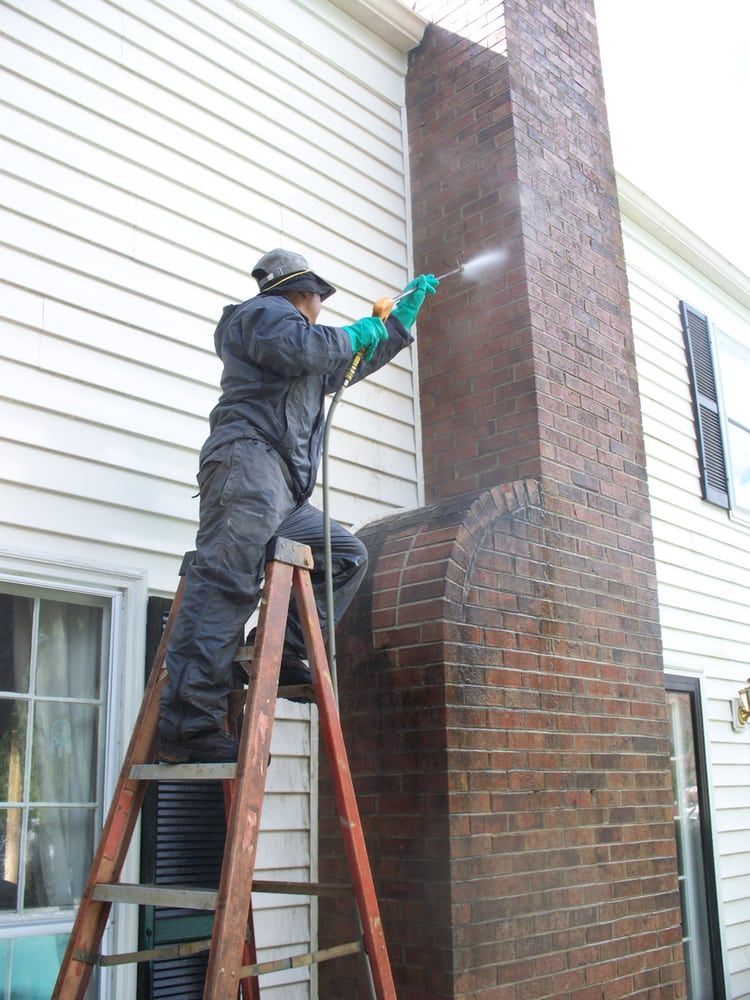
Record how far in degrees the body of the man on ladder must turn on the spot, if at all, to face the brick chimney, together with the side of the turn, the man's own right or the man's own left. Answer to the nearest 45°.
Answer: approximately 45° to the man's own left

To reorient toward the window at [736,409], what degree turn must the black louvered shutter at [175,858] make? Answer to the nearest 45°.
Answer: approximately 90° to its left

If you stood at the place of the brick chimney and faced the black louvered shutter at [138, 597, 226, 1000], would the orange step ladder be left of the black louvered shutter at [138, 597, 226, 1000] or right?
left

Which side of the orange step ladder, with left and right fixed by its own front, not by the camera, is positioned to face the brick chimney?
back

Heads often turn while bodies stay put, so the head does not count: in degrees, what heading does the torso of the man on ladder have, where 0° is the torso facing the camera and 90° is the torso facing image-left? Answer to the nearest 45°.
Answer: approximately 270°

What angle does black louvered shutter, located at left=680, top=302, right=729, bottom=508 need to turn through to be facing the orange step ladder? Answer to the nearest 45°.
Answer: approximately 45° to its right

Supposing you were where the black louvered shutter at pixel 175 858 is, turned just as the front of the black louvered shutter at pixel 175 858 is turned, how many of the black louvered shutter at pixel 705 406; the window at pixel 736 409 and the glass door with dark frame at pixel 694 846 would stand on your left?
3

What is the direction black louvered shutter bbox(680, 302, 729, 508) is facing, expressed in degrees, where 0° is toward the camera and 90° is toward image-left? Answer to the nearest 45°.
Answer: approximately 315°

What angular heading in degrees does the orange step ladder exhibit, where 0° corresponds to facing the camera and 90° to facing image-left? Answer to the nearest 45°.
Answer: approximately 45°

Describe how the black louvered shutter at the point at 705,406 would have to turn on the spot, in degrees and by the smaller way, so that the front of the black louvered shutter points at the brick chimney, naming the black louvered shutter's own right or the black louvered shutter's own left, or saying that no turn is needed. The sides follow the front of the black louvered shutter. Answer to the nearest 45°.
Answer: approximately 45° to the black louvered shutter's own right

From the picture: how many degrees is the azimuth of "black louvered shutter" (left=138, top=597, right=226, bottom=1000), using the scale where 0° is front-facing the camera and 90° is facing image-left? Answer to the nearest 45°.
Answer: approximately 315°
